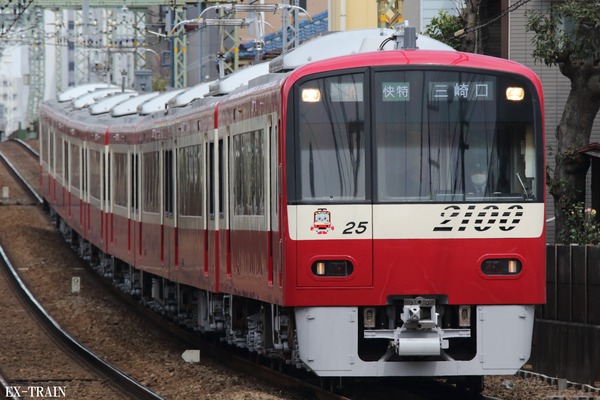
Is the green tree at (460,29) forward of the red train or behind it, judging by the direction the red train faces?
behind

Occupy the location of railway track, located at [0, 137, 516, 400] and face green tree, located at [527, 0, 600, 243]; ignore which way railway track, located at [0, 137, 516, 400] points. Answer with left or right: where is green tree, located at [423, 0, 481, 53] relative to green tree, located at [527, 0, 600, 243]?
left

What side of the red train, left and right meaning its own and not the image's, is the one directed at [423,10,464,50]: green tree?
back

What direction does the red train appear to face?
toward the camera
